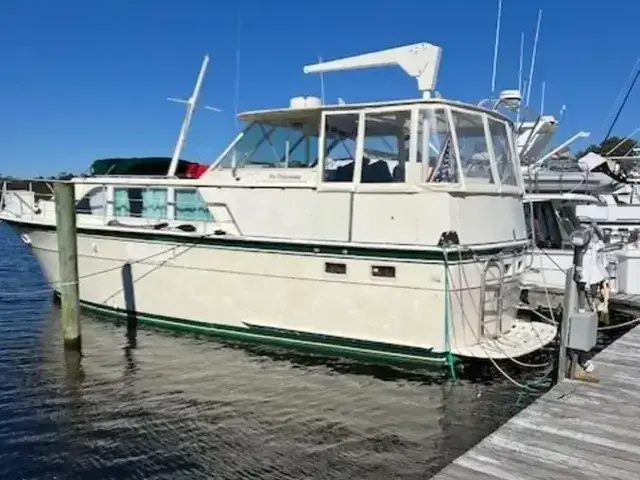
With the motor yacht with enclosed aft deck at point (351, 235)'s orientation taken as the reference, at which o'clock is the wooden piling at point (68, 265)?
The wooden piling is roughly at 11 o'clock from the motor yacht with enclosed aft deck.

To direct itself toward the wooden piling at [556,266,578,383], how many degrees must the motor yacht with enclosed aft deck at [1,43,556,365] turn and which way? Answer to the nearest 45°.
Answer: approximately 180°

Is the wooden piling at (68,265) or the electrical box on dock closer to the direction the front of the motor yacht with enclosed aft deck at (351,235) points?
the wooden piling

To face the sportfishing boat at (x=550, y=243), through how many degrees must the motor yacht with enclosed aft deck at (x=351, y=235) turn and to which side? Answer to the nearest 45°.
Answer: approximately 90° to its right

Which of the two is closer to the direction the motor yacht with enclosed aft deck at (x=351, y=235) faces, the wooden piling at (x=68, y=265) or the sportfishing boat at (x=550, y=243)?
the wooden piling

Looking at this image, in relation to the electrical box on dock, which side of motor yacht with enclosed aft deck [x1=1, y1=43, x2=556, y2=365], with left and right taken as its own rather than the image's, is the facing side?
back

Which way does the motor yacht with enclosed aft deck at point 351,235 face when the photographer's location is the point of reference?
facing away from the viewer and to the left of the viewer
